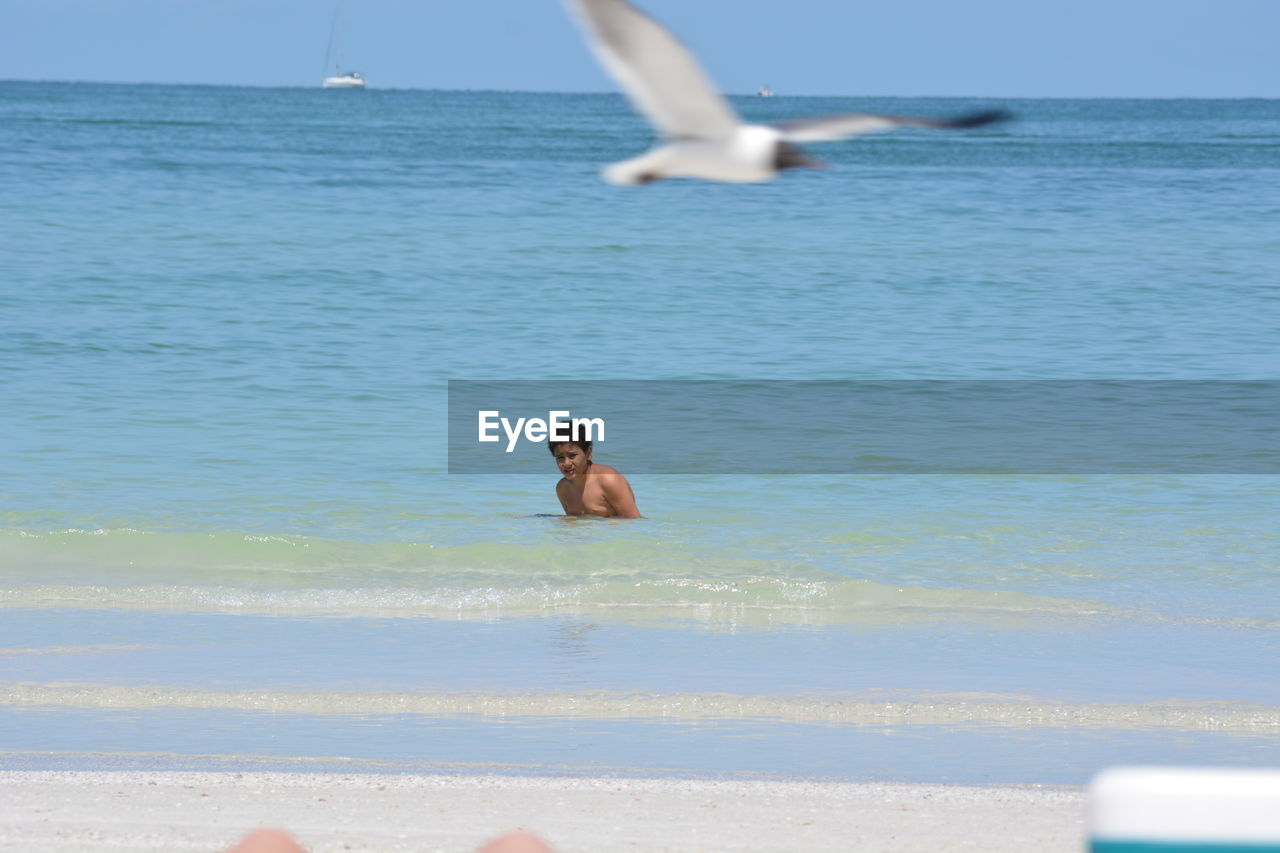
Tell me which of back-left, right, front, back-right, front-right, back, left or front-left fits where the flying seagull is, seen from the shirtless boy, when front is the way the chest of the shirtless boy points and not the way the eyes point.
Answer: front-left

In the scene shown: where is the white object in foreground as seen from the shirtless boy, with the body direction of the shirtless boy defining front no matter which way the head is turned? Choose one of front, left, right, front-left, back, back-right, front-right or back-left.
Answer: front-left

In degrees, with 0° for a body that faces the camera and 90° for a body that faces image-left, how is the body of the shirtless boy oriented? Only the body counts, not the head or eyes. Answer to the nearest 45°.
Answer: approximately 45°
